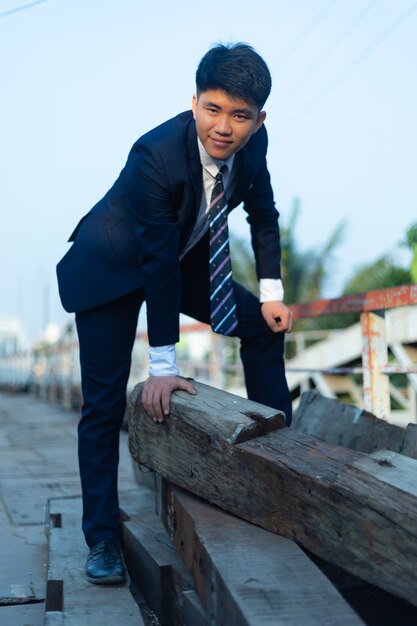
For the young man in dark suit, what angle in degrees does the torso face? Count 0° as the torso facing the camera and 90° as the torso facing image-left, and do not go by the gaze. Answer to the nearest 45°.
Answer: approximately 315°
